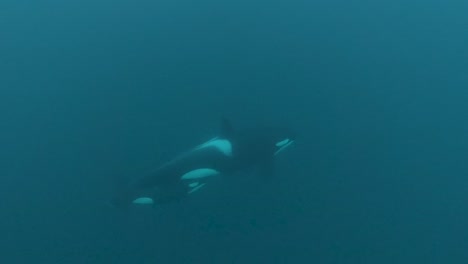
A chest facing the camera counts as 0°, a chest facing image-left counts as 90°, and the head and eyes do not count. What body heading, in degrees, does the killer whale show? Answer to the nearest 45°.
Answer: approximately 270°
